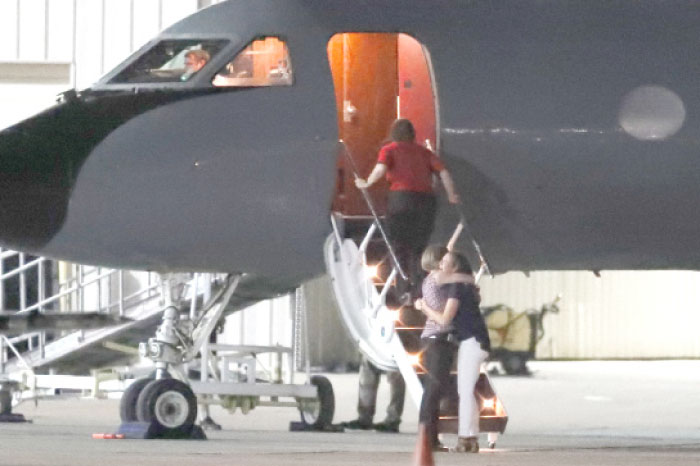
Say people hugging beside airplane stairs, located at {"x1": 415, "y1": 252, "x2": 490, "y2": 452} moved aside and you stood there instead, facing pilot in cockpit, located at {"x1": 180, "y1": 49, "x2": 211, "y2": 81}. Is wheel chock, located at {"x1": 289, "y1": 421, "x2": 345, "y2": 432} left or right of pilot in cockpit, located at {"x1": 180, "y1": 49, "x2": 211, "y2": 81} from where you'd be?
right

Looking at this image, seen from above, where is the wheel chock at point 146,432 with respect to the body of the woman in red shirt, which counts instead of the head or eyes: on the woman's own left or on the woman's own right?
on the woman's own left

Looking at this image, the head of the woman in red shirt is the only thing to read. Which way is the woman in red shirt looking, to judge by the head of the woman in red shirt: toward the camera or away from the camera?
away from the camera

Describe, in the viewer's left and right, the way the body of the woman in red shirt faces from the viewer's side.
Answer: facing away from the viewer

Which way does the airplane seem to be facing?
to the viewer's left
